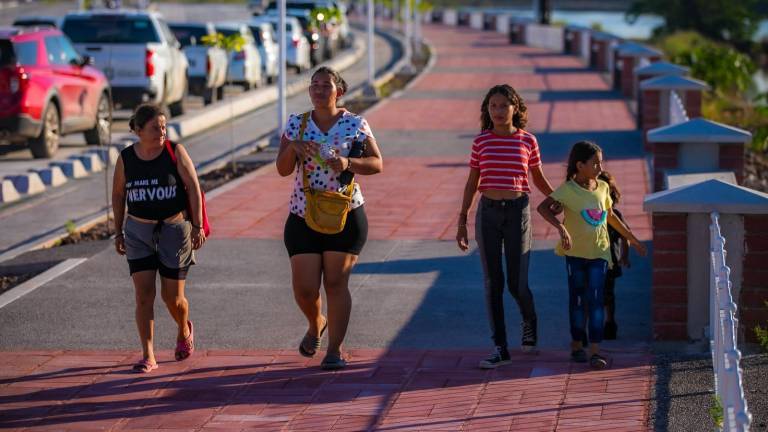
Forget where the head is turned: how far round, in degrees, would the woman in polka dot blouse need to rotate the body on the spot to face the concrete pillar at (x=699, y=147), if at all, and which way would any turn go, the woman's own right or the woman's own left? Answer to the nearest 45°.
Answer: approximately 135° to the woman's own left

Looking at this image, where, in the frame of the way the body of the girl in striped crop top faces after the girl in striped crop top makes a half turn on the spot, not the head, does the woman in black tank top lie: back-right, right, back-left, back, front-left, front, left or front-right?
left

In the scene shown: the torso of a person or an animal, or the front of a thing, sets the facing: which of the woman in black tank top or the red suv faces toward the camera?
the woman in black tank top

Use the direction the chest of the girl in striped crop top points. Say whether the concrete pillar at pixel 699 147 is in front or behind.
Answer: behind

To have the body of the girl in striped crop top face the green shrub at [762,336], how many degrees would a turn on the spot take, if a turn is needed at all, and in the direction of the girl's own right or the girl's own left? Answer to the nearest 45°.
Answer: approximately 90° to the girl's own left

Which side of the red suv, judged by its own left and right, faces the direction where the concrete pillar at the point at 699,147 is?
right

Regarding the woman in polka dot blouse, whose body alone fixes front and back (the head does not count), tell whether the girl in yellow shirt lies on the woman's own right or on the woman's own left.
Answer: on the woman's own left

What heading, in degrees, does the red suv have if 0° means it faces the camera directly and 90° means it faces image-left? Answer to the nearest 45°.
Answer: approximately 225°

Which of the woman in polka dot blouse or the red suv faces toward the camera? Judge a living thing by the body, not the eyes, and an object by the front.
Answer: the woman in polka dot blouse

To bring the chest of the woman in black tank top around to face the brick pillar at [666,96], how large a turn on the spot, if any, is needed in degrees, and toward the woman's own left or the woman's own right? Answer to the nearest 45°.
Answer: approximately 135° to the woman's own left

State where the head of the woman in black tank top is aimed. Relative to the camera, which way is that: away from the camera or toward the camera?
toward the camera

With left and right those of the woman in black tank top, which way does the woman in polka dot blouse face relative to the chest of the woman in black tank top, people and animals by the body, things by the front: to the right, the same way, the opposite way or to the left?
the same way

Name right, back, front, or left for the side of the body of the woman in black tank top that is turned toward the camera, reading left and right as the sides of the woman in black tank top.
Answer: front

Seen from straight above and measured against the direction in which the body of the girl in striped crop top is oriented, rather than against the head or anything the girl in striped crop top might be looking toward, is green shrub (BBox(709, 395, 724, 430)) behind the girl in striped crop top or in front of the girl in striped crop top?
in front

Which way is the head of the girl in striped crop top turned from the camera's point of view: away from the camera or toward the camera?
toward the camera

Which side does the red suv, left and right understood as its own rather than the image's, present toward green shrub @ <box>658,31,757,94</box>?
front

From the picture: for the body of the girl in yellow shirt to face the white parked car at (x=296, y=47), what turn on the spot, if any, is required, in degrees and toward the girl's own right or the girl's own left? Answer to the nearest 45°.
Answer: approximately 135° to the girl's own left
